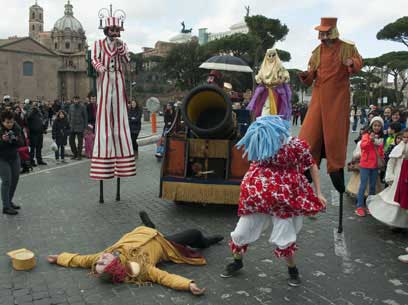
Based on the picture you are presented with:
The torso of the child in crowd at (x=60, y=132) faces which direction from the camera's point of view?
toward the camera

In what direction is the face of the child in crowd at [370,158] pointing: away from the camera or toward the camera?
toward the camera

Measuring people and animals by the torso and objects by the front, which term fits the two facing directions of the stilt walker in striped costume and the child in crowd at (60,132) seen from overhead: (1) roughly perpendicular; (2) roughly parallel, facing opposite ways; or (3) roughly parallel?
roughly parallel

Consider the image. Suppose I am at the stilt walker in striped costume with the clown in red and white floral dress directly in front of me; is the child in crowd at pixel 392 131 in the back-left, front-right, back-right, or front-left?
front-left

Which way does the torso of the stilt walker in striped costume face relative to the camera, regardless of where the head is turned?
toward the camera

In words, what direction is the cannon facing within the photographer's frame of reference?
facing the viewer

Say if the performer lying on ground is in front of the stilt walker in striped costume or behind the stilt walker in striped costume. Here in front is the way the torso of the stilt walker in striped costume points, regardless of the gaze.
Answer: in front

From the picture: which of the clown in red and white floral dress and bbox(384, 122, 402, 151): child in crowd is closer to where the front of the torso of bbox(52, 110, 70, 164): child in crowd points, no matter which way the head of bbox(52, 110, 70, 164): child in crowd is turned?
the clown in red and white floral dress

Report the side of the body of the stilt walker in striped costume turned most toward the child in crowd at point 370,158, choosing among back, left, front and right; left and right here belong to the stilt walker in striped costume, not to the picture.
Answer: left
